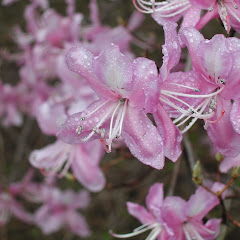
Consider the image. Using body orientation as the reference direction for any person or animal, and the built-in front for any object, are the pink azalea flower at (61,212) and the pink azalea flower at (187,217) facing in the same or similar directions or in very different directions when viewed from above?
same or similar directions

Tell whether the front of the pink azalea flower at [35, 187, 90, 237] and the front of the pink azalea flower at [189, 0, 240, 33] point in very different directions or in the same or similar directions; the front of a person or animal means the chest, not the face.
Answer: same or similar directions

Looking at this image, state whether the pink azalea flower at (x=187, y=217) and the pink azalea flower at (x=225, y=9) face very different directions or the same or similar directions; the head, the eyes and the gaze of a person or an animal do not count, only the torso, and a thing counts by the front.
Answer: same or similar directions

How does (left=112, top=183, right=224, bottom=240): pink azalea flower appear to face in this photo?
toward the camera

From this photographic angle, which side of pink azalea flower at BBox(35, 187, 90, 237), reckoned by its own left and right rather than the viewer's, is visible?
front

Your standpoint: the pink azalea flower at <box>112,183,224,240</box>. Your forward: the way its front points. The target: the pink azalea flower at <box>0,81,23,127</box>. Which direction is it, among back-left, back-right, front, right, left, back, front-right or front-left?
back-right

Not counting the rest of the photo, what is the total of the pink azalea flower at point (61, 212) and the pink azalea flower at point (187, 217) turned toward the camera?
2

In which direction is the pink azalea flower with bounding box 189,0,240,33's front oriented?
toward the camera
